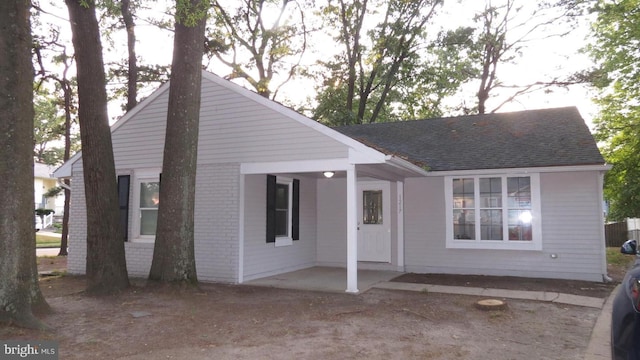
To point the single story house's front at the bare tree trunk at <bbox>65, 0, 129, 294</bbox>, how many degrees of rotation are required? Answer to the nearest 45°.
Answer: approximately 45° to its right

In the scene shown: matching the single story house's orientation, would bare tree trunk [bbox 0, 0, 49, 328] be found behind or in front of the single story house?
in front

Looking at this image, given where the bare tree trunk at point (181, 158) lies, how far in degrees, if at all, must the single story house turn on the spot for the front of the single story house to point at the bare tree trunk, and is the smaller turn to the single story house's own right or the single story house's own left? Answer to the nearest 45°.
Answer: approximately 45° to the single story house's own right

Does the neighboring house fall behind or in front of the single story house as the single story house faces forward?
behind

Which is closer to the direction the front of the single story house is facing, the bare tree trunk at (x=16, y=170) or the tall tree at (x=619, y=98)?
the bare tree trunk

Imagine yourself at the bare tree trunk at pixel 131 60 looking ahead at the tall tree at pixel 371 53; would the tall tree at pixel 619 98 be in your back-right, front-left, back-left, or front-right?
front-right

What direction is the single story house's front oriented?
toward the camera

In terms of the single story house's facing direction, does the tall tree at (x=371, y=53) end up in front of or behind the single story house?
behind

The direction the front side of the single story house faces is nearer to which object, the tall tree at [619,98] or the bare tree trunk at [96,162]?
the bare tree trunk

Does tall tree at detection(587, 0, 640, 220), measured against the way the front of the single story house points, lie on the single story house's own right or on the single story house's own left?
on the single story house's own left

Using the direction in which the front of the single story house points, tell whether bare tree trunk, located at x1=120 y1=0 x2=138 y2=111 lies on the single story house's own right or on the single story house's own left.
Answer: on the single story house's own right
